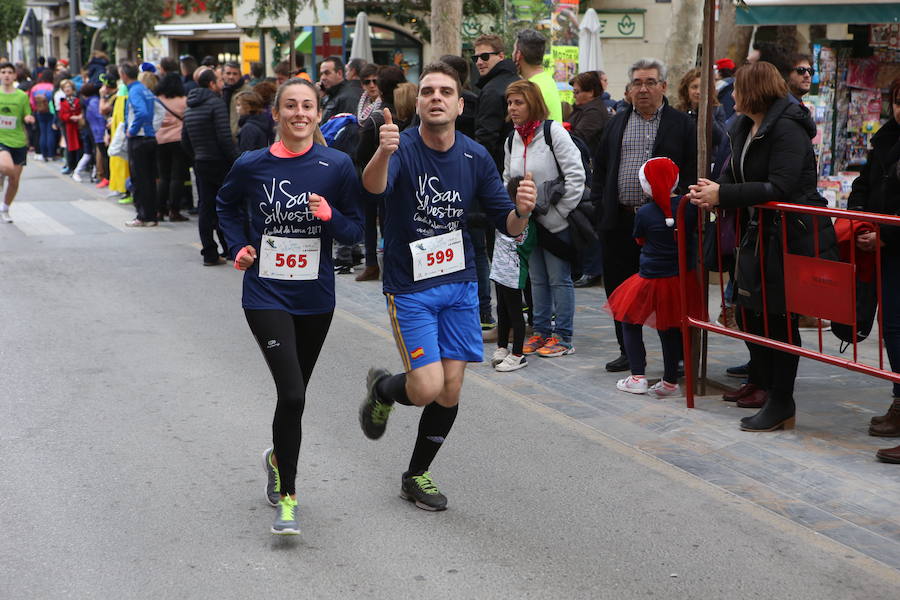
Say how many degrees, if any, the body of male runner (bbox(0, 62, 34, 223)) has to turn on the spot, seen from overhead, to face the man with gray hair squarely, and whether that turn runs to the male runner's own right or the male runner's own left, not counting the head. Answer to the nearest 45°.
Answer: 0° — they already face them

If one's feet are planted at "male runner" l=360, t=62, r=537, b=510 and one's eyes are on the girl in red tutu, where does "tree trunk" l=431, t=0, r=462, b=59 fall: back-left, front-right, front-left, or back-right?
front-left

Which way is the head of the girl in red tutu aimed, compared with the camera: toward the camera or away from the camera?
away from the camera

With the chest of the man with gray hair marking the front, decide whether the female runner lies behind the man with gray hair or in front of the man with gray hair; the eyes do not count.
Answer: in front

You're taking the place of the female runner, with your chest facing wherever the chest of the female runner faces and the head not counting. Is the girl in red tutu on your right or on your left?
on your left

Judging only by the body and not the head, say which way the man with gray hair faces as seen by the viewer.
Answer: toward the camera

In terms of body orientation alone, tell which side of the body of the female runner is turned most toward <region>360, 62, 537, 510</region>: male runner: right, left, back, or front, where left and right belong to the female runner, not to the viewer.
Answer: left

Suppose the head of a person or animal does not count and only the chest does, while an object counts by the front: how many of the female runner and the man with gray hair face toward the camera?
2

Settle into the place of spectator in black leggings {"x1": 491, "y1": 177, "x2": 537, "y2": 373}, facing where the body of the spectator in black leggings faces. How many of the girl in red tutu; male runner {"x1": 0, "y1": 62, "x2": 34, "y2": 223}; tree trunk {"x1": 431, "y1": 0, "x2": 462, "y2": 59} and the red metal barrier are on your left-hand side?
2

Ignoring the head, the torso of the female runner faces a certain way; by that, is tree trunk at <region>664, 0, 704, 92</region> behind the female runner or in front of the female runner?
behind

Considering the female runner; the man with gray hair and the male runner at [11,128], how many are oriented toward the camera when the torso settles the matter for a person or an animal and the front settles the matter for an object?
3

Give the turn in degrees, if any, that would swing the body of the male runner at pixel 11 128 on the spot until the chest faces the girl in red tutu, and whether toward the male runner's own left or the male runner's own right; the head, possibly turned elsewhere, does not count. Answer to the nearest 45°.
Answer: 0° — they already face them

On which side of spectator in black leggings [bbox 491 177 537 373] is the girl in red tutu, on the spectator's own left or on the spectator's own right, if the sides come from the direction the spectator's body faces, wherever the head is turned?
on the spectator's own left

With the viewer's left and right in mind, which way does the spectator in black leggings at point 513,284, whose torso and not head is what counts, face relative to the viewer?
facing the viewer and to the left of the viewer

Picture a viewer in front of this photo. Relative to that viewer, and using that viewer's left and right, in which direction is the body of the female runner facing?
facing the viewer
